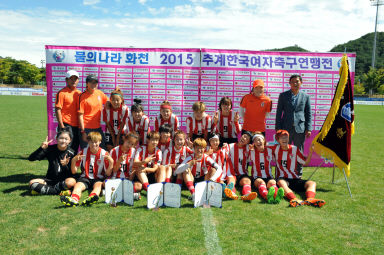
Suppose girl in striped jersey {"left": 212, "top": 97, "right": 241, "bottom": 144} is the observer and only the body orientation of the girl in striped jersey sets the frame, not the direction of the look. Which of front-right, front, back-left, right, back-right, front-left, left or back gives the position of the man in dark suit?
left

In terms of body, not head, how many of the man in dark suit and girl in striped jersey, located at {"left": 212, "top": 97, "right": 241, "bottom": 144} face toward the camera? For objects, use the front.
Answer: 2

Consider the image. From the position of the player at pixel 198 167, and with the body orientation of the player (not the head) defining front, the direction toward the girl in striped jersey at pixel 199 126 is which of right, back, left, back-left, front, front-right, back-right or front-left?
back

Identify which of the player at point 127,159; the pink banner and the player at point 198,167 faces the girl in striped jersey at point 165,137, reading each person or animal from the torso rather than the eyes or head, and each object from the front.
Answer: the pink banner

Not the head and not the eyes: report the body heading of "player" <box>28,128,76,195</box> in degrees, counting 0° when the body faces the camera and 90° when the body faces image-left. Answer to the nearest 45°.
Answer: approximately 0°

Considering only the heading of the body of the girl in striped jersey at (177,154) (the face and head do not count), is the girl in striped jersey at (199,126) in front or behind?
behind

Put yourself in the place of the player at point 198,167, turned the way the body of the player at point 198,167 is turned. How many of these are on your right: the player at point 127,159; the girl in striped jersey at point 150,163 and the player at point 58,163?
3

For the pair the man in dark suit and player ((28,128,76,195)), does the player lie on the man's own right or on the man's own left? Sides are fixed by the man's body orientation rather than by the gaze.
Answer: on the man's own right

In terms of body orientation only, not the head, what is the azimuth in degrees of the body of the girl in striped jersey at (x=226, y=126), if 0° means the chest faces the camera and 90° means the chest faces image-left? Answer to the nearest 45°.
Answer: approximately 0°
